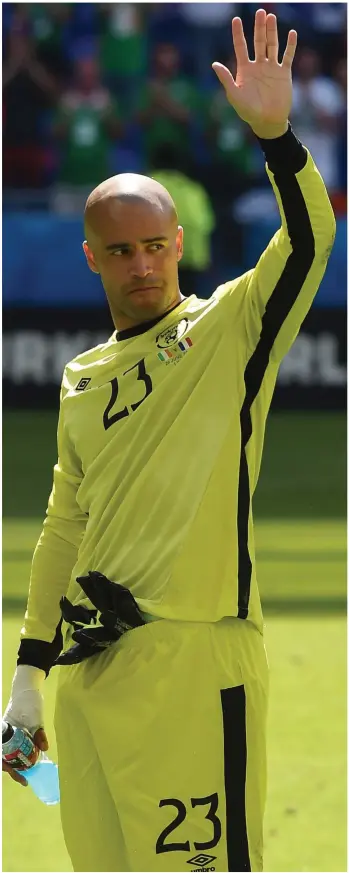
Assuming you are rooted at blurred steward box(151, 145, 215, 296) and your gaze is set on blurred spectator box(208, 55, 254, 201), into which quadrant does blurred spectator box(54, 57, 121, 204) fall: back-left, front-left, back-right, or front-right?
front-left

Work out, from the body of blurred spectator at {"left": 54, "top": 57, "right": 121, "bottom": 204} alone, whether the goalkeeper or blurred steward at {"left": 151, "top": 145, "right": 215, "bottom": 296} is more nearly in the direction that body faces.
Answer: the goalkeeper

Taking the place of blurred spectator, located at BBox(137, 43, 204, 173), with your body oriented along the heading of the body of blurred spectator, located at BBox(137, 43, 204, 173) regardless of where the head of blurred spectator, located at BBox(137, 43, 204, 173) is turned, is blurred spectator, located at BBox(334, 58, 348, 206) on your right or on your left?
on your left

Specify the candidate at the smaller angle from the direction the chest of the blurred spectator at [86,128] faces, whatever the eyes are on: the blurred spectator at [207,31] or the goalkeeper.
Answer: the goalkeeper

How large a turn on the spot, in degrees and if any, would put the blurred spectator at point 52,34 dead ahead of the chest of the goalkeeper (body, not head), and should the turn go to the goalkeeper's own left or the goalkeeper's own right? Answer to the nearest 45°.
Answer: approximately 135° to the goalkeeper's own right

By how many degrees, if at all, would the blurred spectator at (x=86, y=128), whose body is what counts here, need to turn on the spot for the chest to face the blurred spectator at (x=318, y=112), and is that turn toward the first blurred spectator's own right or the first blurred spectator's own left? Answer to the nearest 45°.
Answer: approximately 90° to the first blurred spectator's own left

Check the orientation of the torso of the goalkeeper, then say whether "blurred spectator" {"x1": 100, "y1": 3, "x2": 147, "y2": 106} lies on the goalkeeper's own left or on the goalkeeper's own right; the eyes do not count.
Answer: on the goalkeeper's own right

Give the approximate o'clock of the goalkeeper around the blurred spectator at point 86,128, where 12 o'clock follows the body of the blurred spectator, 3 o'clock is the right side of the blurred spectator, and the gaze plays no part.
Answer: The goalkeeper is roughly at 12 o'clock from the blurred spectator.

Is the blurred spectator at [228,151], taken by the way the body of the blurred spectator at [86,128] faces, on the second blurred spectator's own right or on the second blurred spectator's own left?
on the second blurred spectator's own left

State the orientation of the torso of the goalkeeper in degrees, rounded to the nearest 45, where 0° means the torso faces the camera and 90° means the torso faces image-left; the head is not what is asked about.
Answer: approximately 45°

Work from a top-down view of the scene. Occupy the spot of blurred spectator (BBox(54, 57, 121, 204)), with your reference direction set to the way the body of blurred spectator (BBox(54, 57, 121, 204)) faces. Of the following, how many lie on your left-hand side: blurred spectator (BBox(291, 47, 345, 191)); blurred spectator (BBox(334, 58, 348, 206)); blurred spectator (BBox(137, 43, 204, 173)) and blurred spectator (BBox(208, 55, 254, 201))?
4

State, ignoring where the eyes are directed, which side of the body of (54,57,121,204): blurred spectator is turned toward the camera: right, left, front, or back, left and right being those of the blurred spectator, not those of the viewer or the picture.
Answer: front

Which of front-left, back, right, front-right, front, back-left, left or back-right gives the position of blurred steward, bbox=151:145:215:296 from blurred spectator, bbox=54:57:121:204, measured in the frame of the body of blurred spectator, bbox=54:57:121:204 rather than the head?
front-left

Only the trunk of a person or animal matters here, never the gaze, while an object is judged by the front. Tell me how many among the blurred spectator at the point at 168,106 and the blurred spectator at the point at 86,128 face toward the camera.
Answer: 2
